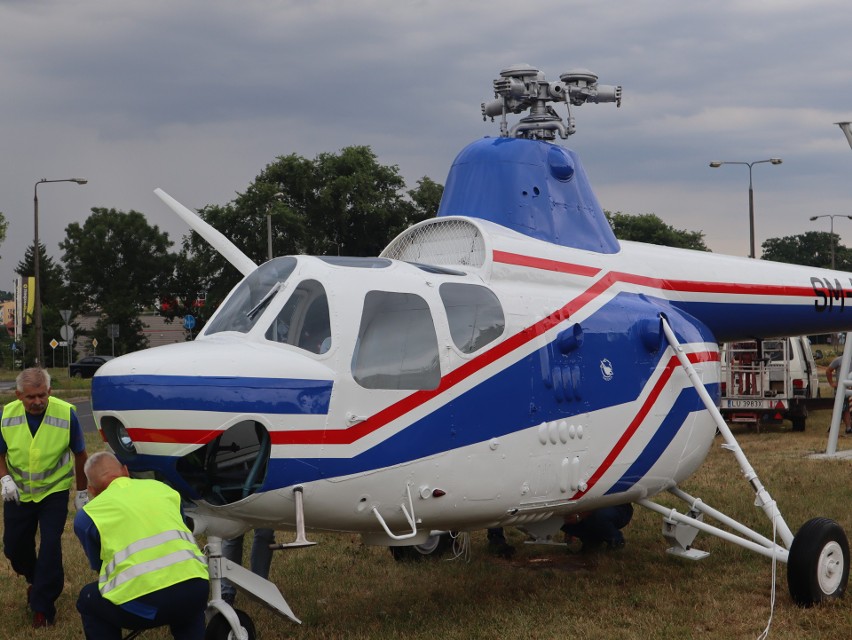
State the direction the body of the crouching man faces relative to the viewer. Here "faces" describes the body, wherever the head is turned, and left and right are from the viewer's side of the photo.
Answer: facing away from the viewer and to the left of the viewer

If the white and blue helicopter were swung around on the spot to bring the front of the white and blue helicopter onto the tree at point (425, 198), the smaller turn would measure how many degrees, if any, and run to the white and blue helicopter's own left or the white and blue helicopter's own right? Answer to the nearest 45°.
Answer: approximately 135° to the white and blue helicopter's own right

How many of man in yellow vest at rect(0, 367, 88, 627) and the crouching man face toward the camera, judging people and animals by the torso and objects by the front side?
1

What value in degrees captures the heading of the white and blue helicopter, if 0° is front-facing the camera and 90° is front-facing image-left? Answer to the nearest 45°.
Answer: approximately 45°

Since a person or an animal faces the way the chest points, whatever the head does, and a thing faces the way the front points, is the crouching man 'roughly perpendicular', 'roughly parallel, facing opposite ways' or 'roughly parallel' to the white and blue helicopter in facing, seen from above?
roughly perpendicular

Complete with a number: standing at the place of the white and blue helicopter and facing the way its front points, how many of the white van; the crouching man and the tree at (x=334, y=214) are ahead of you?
1

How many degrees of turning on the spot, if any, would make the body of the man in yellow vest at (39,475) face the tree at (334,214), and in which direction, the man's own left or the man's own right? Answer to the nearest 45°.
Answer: approximately 180°

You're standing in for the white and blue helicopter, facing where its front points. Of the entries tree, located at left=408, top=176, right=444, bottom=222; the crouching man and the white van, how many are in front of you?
1

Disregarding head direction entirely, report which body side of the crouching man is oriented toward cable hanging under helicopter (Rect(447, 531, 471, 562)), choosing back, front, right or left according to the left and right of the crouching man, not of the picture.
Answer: right

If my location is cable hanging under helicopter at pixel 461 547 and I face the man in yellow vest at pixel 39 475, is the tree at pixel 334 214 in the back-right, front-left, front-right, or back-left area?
back-right

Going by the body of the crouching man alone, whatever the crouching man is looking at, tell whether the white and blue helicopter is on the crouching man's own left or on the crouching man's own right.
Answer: on the crouching man's own right
